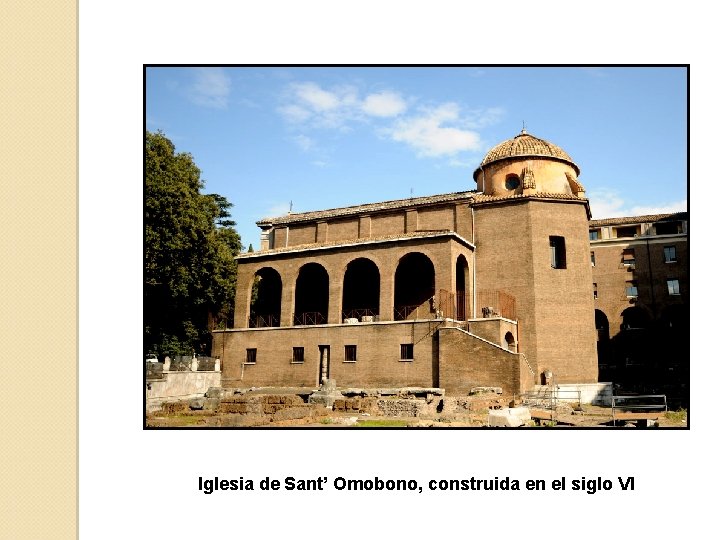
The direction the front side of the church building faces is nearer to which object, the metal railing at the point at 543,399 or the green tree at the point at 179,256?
the green tree

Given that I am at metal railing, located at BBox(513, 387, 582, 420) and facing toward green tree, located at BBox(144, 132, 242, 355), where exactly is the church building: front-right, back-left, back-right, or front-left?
front-right
